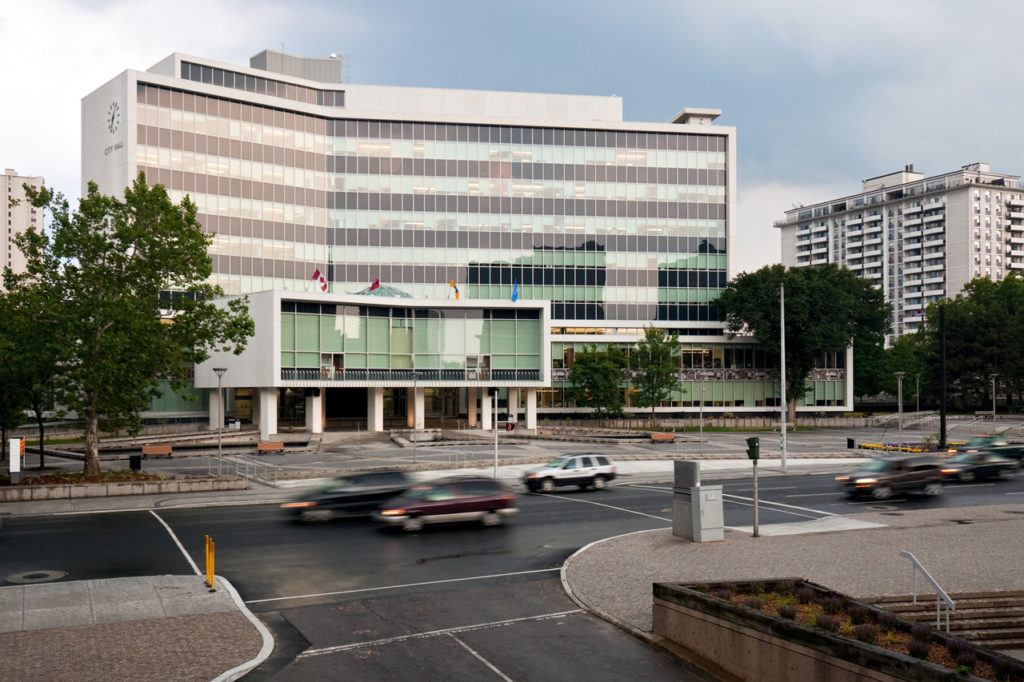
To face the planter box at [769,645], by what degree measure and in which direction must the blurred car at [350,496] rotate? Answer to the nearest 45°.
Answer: approximately 90° to its left

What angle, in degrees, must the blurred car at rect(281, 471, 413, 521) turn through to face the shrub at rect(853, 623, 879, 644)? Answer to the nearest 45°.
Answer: approximately 90° to its left

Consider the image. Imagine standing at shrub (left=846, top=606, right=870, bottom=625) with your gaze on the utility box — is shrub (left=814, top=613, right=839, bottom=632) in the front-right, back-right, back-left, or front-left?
back-left

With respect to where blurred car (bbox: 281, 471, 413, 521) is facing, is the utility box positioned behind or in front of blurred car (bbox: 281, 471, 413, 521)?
behind

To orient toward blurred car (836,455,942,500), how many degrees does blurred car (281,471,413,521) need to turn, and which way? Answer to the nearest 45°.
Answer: approximately 180°

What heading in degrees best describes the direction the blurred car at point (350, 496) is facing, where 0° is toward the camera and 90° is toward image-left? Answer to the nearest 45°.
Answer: approximately 90°

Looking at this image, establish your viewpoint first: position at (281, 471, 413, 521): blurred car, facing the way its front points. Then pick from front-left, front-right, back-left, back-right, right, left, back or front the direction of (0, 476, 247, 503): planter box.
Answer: front-right

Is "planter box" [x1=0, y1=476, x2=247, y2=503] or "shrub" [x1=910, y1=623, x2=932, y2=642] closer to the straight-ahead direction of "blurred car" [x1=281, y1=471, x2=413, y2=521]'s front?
the planter box

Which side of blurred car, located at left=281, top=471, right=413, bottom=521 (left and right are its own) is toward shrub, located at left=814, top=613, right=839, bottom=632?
left

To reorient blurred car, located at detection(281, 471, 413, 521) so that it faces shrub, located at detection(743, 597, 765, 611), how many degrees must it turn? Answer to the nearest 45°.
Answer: approximately 90° to its left
